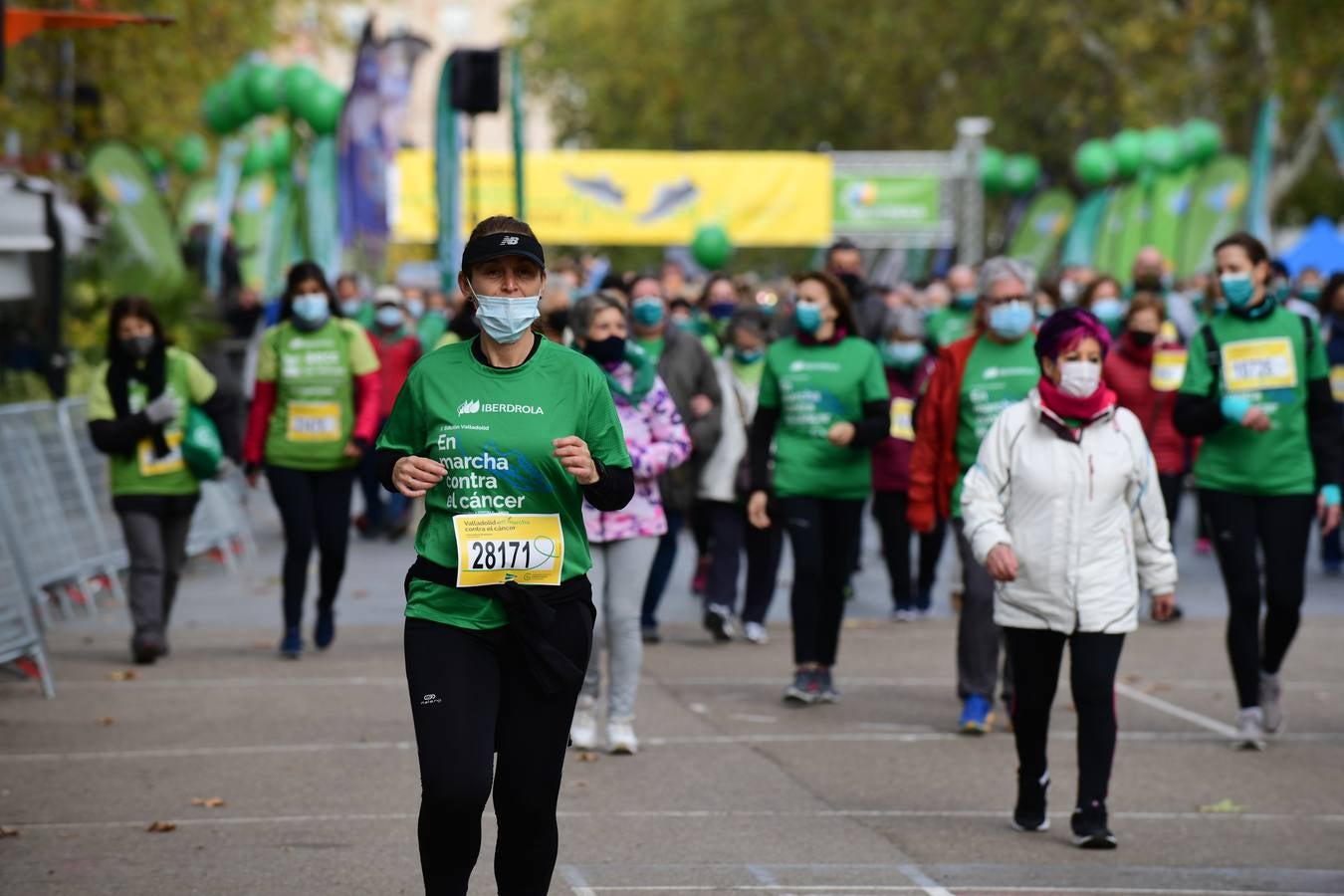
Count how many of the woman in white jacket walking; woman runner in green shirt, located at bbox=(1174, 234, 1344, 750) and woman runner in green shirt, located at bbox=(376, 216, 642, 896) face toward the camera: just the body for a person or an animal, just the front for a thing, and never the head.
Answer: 3

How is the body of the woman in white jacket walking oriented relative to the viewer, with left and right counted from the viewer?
facing the viewer

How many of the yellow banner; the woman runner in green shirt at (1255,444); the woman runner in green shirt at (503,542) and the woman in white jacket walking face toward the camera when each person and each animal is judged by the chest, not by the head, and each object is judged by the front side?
4

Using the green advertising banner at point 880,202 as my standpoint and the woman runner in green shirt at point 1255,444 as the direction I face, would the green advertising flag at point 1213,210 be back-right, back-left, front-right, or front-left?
front-left

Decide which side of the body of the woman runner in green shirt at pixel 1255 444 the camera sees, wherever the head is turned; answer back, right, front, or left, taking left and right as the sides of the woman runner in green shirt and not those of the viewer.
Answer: front

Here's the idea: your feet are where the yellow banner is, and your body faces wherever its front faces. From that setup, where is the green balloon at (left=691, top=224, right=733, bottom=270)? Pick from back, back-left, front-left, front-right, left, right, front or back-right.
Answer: front

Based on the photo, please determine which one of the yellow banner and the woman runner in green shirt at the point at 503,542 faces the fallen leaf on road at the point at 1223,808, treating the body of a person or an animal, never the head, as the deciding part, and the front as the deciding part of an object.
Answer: the yellow banner

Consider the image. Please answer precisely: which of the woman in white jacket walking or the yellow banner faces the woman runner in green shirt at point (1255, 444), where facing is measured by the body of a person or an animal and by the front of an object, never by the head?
the yellow banner

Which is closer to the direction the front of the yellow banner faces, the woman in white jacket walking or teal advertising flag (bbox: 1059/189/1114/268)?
the woman in white jacket walking

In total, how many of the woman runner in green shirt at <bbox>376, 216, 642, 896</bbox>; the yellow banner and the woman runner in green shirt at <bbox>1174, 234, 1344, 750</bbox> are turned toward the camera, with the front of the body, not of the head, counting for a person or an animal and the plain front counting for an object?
3
